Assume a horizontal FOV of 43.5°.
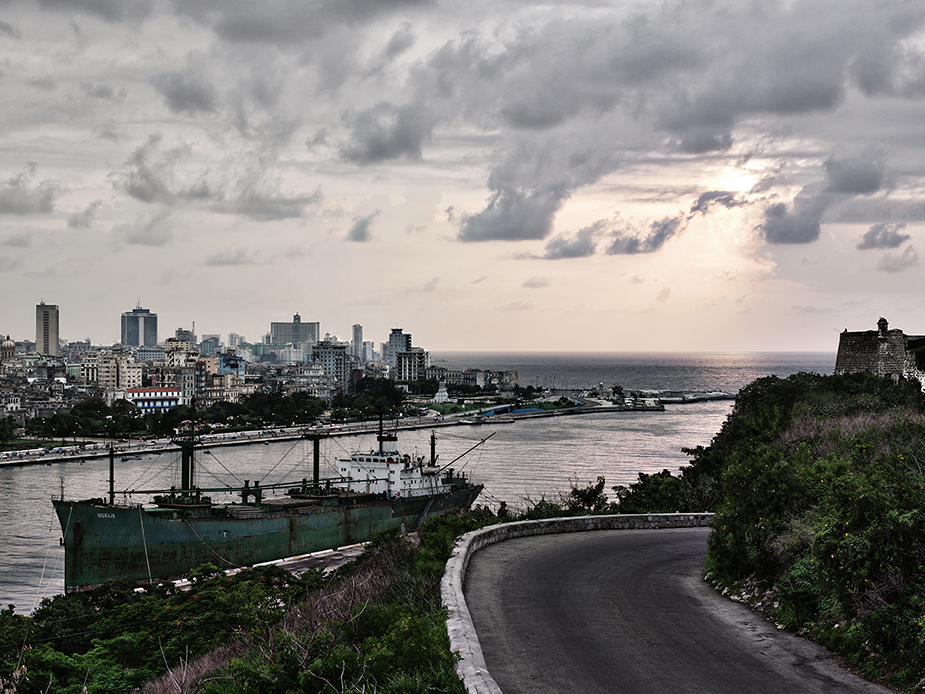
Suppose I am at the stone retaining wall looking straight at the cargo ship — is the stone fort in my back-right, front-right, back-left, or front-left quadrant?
front-right

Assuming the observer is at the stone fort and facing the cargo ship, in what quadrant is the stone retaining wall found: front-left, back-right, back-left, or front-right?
front-left

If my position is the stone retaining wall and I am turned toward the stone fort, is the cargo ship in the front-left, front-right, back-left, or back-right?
front-left

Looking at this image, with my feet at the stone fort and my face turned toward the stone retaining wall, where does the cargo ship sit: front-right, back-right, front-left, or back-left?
front-right

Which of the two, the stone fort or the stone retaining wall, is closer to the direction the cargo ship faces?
the stone retaining wall

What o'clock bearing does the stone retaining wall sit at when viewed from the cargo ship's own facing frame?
The stone retaining wall is roughly at 10 o'clock from the cargo ship.
